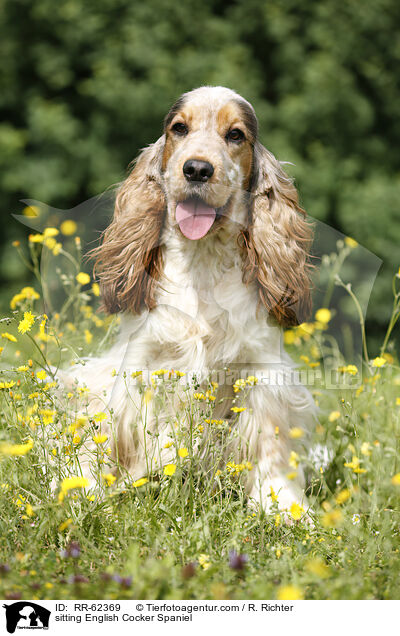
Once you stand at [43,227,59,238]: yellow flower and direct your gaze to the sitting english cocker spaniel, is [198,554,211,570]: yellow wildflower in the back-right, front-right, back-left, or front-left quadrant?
front-right

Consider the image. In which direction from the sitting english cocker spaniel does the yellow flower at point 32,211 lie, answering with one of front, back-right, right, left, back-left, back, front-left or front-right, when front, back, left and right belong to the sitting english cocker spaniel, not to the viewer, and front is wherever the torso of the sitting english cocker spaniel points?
right

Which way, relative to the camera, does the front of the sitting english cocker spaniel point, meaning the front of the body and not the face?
toward the camera

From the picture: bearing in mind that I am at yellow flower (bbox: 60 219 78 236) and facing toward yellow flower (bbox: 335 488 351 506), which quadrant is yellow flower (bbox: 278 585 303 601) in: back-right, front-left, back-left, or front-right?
front-right

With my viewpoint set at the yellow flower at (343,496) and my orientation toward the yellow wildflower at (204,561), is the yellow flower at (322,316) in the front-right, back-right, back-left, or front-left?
back-right
